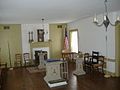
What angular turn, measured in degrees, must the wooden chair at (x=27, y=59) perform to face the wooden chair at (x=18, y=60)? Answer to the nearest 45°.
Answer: approximately 135° to its right

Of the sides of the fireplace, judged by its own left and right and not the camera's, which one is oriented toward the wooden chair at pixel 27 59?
right

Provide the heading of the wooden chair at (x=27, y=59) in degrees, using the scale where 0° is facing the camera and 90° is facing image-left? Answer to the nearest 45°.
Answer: approximately 315°

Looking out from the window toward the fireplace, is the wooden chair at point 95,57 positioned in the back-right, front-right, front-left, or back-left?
back-left

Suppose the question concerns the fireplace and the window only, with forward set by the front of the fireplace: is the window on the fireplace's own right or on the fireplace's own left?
on the fireplace's own left

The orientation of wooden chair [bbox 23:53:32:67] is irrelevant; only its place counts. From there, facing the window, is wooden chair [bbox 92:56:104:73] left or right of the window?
right

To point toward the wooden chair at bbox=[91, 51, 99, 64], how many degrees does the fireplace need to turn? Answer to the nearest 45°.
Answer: approximately 45° to its left

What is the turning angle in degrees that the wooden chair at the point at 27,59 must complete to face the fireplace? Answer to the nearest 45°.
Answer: approximately 45° to its left

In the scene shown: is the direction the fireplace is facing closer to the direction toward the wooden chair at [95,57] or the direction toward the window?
the wooden chair
